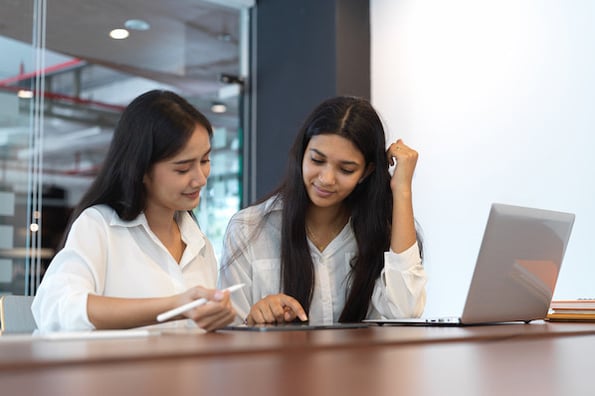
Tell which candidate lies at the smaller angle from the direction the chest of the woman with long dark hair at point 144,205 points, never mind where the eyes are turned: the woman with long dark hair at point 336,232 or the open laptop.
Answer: the open laptop

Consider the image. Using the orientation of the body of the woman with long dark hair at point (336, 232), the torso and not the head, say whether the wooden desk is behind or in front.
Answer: in front

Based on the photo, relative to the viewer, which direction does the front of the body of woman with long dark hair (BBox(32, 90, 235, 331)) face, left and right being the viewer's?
facing the viewer and to the right of the viewer

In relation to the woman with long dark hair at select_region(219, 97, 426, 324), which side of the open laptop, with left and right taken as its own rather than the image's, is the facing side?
front

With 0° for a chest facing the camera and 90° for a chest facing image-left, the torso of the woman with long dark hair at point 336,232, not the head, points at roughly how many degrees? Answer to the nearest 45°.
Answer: approximately 0°

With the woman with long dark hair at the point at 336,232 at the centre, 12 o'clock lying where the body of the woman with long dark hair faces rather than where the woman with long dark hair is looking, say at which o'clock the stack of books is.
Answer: The stack of books is roughly at 10 o'clock from the woman with long dark hair.

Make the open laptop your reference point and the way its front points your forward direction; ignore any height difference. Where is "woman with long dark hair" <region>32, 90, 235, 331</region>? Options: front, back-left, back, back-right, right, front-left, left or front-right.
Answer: front-left

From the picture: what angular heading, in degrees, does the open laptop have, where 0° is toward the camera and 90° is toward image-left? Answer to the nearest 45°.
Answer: approximately 135°

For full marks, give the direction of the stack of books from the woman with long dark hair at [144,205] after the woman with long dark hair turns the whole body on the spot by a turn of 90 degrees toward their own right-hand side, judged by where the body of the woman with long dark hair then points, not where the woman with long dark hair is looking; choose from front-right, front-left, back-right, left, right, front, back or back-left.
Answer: back-left

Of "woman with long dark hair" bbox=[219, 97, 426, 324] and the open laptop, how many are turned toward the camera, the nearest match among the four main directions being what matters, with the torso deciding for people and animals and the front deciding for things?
1

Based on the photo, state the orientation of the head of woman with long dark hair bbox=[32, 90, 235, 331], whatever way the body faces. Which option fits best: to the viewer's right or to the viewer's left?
to the viewer's right
